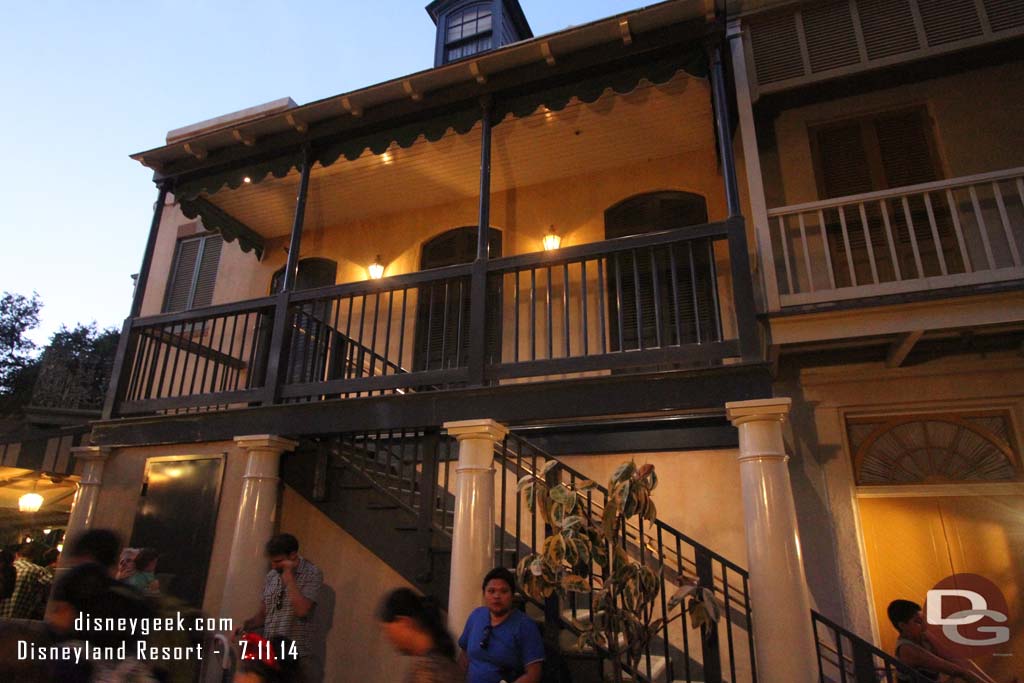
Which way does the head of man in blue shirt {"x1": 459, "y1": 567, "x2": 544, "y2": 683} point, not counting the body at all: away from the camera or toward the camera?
toward the camera

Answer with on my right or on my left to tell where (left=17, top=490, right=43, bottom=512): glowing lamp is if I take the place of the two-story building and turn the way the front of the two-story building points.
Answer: on my right

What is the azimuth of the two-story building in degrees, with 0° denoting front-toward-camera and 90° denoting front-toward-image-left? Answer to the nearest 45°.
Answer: approximately 45°
